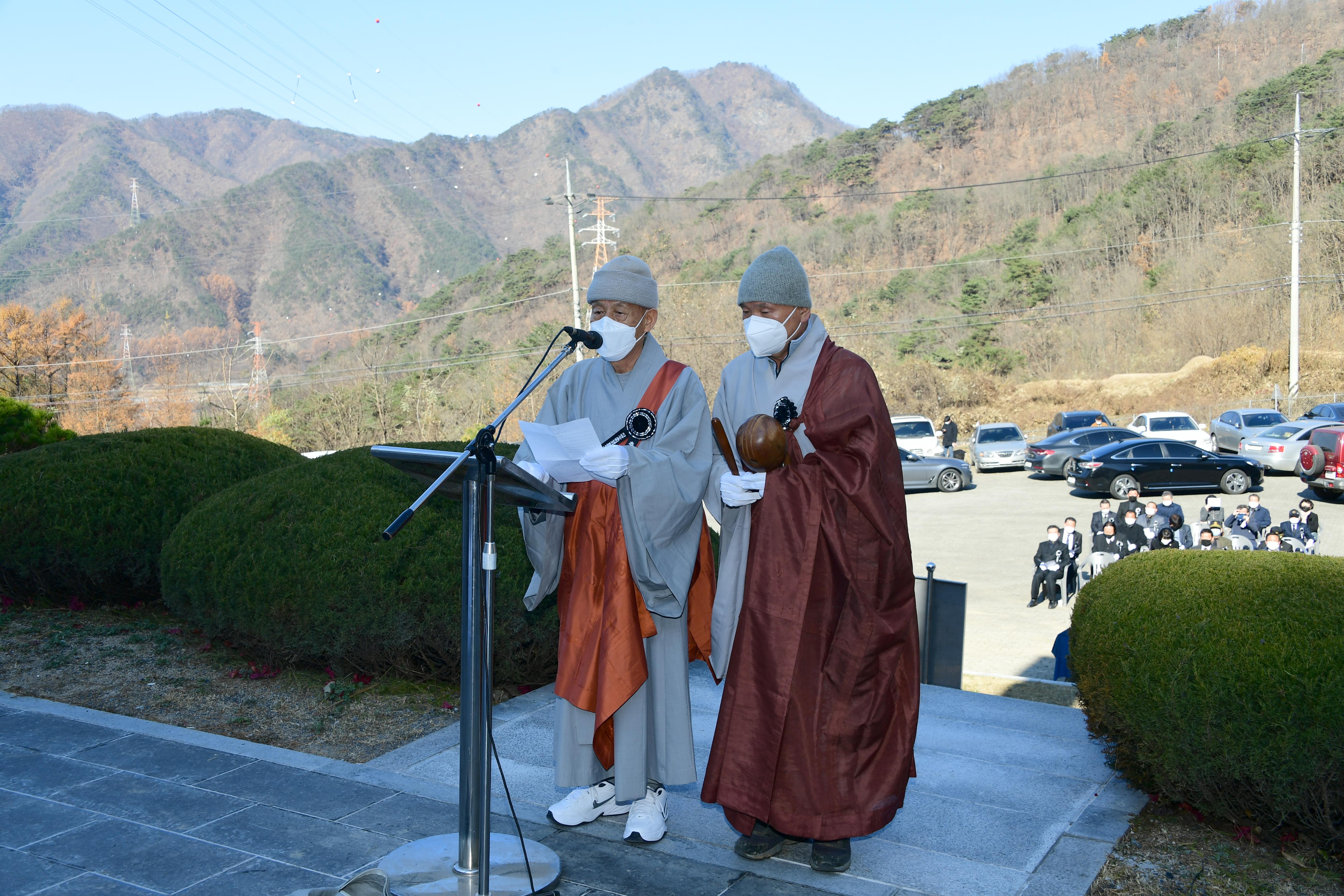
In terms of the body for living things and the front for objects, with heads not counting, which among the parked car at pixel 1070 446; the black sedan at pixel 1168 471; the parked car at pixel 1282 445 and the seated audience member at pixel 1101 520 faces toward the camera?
the seated audience member

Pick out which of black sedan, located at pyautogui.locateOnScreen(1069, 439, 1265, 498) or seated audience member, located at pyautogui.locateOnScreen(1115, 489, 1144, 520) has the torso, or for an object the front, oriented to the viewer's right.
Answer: the black sedan

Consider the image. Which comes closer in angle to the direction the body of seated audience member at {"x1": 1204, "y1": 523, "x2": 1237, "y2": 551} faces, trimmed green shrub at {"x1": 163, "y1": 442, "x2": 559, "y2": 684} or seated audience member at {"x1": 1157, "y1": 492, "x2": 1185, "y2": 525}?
the trimmed green shrub

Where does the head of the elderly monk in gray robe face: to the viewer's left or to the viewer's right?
to the viewer's left

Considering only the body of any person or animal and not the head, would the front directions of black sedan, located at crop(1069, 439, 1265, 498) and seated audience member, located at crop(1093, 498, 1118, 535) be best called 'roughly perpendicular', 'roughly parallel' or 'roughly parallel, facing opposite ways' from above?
roughly perpendicular

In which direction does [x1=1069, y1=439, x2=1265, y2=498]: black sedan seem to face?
to the viewer's right

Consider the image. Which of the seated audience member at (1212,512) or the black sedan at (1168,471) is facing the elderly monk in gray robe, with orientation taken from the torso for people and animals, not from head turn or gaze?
the seated audience member

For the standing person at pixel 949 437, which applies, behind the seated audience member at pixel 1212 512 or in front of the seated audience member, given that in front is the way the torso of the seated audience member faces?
behind

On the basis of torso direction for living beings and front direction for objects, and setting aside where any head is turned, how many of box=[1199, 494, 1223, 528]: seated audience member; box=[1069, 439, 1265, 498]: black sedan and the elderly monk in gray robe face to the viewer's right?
1
